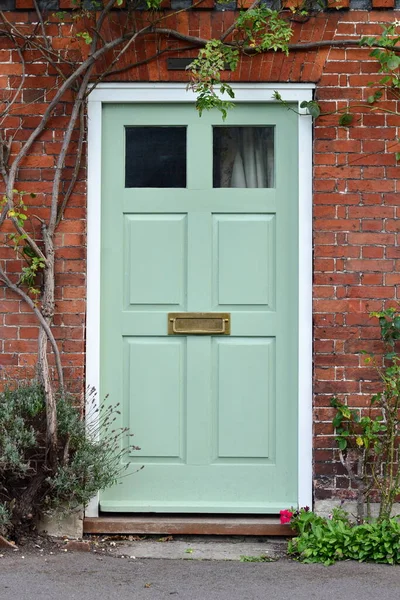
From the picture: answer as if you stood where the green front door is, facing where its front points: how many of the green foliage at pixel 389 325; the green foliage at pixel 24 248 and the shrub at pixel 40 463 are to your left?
1

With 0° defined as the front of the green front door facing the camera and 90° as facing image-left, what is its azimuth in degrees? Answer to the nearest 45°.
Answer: approximately 0°

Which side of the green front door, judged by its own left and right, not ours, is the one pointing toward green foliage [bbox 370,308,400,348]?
left

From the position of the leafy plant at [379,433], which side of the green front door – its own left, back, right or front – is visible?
left

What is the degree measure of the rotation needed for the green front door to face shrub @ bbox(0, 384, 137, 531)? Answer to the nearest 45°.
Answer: approximately 45° to its right
